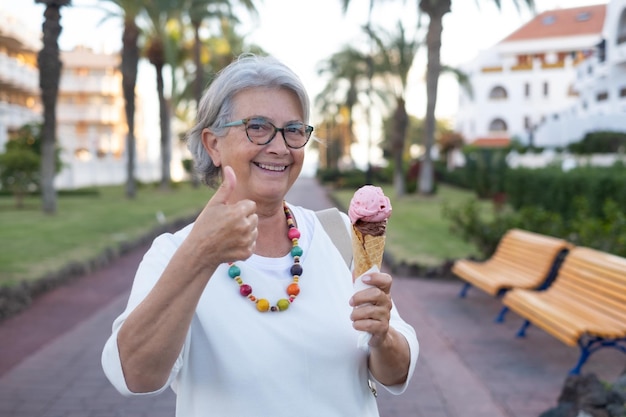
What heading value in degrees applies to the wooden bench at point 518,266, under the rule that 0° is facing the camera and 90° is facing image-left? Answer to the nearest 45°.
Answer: approximately 45°

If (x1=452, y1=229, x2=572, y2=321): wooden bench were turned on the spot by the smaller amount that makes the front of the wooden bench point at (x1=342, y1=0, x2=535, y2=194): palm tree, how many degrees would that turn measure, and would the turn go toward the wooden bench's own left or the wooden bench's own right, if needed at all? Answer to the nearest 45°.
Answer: approximately 135° to the wooden bench's own right

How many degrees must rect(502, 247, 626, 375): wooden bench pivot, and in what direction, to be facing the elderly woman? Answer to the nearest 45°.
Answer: approximately 45° to its left

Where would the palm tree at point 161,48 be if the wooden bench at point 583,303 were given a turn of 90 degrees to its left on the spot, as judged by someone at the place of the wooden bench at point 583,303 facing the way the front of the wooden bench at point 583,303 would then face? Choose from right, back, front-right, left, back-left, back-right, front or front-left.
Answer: back

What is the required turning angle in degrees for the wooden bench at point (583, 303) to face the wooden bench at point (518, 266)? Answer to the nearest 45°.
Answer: approximately 135° to its right

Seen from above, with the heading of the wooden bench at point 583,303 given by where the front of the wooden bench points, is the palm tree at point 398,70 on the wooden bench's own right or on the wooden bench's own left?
on the wooden bench's own right

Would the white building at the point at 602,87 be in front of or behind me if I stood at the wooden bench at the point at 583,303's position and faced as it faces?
behind

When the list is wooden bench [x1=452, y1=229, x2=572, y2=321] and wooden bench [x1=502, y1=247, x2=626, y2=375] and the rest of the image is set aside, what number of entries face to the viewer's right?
0

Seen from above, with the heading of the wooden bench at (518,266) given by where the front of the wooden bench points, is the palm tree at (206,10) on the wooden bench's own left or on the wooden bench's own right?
on the wooden bench's own right

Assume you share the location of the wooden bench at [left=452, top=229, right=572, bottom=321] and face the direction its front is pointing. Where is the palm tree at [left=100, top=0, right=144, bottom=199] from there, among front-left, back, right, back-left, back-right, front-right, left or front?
right

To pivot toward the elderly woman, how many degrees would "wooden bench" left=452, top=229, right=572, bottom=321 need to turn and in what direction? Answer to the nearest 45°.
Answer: approximately 45° to its left

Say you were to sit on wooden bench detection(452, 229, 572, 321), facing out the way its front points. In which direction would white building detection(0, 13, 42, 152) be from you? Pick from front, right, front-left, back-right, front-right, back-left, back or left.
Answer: right

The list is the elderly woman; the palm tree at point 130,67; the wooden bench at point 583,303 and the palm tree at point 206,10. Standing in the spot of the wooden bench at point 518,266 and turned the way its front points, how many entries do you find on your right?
2

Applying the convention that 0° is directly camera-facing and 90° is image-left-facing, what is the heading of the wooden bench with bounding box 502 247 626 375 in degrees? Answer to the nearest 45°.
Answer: approximately 45°

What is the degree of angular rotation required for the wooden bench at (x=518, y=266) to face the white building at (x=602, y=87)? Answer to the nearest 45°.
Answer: approximately 135° to its right

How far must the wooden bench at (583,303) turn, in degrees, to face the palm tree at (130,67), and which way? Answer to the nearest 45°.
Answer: approximately 90° to its right
